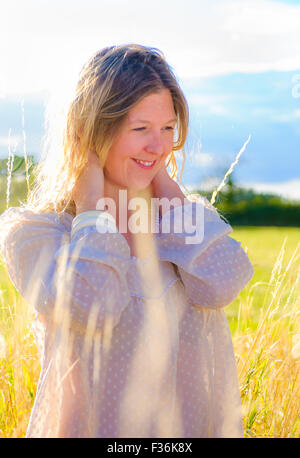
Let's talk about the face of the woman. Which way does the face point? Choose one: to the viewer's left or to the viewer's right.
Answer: to the viewer's right

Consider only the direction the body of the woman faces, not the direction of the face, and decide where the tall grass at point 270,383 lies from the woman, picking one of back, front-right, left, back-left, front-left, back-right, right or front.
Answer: left
